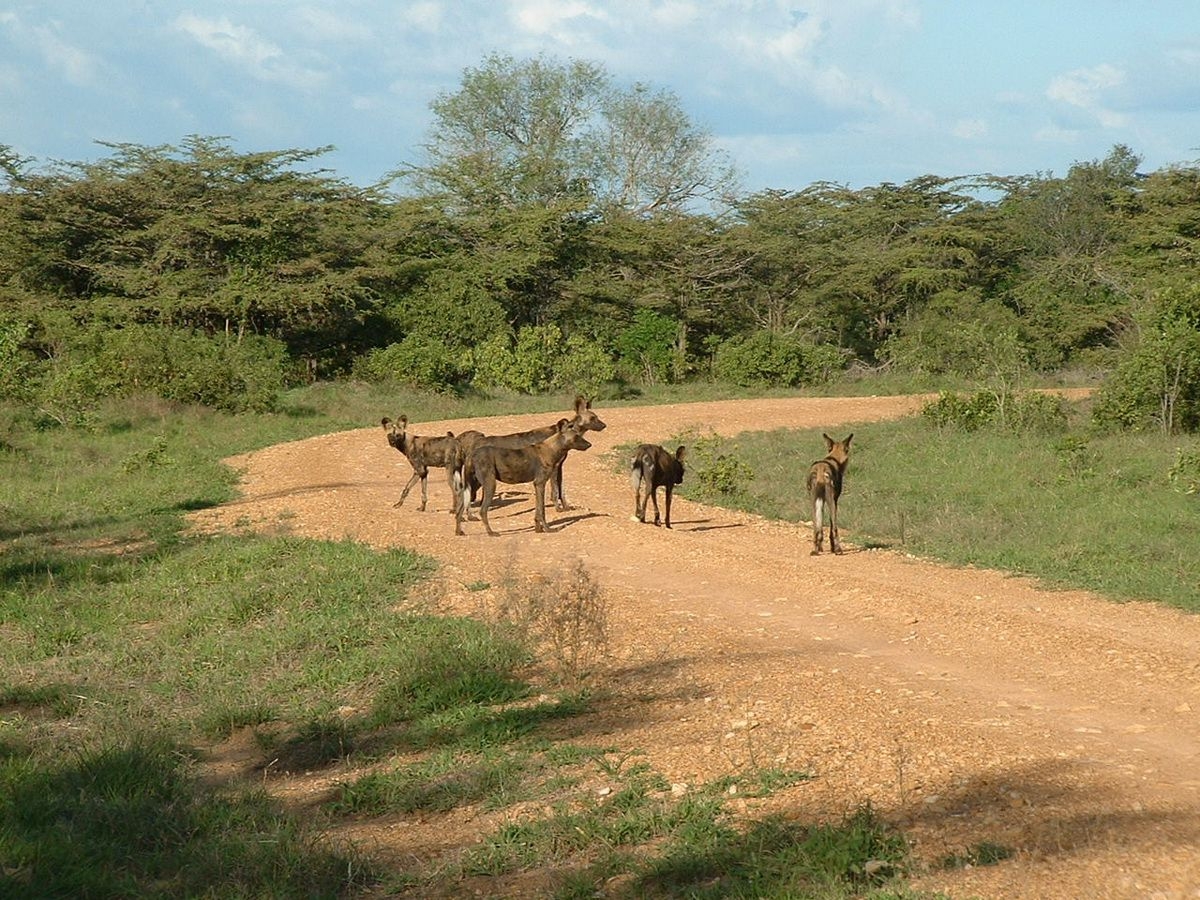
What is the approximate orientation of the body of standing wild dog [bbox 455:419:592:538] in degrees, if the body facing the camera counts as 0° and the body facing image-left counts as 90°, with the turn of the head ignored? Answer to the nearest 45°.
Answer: approximately 270°

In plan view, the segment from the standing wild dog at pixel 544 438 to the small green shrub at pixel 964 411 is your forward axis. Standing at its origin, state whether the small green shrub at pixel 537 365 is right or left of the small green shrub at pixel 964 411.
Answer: left

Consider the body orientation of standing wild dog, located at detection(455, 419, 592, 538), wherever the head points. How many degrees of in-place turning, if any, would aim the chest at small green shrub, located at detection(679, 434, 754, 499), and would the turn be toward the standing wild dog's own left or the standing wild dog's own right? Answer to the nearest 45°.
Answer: approximately 45° to the standing wild dog's own left

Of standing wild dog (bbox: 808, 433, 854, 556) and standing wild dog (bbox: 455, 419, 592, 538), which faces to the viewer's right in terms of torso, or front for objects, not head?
standing wild dog (bbox: 455, 419, 592, 538)

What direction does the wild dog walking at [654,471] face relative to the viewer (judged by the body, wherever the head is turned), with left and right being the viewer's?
facing away from the viewer and to the right of the viewer

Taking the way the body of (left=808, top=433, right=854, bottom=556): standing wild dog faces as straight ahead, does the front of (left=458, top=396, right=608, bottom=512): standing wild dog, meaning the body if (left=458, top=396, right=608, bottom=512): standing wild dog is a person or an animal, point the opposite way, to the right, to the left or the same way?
to the right

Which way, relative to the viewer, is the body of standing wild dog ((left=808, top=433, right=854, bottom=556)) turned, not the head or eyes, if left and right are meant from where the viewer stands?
facing away from the viewer

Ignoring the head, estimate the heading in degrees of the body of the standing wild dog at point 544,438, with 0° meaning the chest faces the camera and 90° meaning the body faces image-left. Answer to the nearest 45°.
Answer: approximately 270°

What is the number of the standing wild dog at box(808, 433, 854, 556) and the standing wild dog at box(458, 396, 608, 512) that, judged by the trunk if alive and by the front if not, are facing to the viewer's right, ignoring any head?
1

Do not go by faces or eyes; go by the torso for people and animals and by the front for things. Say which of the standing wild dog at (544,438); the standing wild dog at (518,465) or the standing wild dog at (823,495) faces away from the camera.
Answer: the standing wild dog at (823,495)

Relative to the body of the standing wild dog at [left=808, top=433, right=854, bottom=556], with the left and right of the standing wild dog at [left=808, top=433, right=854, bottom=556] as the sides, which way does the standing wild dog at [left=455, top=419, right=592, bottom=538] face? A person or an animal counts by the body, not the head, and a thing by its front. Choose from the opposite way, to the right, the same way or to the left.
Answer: to the right

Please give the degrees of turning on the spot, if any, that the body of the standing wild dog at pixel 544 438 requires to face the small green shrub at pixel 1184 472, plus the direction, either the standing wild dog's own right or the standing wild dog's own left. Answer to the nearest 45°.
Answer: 0° — it already faces it
